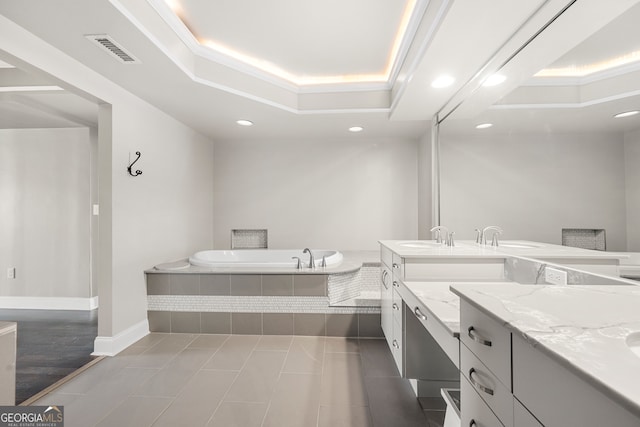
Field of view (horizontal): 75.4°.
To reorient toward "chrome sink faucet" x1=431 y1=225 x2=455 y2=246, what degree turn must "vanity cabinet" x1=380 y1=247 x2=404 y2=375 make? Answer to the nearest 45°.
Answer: approximately 135° to its right

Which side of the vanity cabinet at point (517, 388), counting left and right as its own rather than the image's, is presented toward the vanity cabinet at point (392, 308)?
right

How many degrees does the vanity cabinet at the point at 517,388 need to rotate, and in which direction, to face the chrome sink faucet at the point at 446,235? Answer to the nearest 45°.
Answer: approximately 135° to its right

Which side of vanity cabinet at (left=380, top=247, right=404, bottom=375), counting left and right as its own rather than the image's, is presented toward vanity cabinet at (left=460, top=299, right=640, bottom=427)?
left

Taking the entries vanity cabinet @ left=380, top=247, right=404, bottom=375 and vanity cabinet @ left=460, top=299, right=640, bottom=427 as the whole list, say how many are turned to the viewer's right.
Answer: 0

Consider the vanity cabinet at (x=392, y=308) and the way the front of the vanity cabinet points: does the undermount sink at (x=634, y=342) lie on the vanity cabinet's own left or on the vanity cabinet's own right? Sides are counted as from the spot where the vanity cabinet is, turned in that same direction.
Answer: on the vanity cabinet's own left

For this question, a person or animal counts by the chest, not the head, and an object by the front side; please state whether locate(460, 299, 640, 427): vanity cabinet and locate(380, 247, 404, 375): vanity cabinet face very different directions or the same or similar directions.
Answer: same or similar directions

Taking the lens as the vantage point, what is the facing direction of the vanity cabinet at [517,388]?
facing the viewer and to the left of the viewer

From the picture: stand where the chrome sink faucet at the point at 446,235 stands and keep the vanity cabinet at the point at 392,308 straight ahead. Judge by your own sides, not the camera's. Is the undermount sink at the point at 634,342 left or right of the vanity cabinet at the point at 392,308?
left

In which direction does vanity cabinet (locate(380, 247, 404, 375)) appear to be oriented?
to the viewer's left
